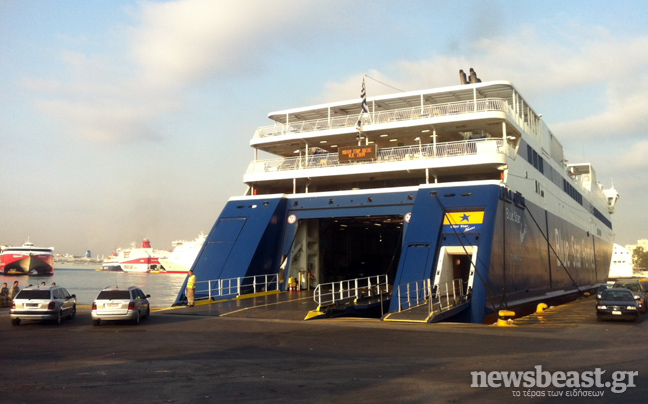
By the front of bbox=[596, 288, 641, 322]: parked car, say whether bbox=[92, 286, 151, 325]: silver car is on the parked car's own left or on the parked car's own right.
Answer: on the parked car's own right

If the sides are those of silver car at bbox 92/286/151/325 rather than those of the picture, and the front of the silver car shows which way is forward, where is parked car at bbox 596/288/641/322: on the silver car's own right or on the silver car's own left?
on the silver car's own right

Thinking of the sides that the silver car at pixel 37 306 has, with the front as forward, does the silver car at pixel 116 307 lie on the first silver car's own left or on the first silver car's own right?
on the first silver car's own right

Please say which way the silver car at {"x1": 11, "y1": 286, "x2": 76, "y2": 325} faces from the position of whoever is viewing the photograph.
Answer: facing away from the viewer and to the right of the viewer

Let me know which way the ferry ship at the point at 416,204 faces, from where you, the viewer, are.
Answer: facing away from the viewer and to the right of the viewer

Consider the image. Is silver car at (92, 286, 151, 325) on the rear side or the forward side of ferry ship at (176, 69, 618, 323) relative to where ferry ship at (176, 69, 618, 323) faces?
on the rear side

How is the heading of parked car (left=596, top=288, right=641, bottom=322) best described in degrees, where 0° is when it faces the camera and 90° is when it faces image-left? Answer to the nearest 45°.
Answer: approximately 0°

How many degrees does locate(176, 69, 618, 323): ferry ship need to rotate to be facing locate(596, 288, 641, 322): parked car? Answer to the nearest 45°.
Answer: approximately 180°

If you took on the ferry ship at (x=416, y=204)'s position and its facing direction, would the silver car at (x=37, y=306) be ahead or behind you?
behind
